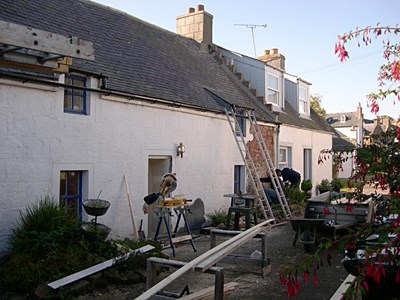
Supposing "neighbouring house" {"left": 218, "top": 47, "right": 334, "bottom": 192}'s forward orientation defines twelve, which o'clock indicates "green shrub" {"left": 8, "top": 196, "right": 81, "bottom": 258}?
The green shrub is roughly at 2 o'clock from the neighbouring house.

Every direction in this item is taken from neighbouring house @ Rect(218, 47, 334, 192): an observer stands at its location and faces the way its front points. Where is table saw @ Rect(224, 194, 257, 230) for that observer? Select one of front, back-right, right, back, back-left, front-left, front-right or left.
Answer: front-right

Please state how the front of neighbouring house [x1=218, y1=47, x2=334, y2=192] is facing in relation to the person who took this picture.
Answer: facing the viewer and to the right of the viewer

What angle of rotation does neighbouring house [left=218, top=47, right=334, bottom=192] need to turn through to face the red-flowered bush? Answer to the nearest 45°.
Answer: approximately 45° to its right

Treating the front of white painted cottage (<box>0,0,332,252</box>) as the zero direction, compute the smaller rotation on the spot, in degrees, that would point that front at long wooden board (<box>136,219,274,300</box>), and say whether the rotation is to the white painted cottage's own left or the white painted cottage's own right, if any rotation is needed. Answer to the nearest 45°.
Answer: approximately 45° to the white painted cottage's own right

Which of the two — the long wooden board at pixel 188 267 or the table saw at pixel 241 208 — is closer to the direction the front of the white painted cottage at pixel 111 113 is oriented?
the long wooden board

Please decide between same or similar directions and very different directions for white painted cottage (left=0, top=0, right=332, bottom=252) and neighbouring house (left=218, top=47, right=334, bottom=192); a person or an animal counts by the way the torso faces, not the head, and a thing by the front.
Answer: same or similar directions

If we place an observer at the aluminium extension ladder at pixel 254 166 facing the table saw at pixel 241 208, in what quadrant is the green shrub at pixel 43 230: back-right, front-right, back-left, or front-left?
front-right

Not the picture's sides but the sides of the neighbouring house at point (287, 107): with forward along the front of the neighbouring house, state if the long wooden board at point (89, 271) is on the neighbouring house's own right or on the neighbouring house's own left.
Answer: on the neighbouring house's own right

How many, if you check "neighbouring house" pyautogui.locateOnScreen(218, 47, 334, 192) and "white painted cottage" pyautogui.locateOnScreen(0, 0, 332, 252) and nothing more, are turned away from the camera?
0
